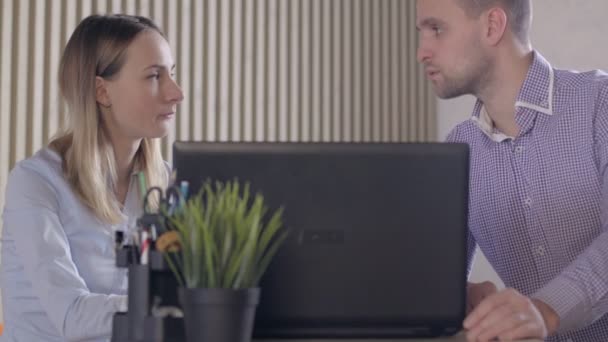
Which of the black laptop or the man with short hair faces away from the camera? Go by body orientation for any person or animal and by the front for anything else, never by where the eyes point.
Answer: the black laptop

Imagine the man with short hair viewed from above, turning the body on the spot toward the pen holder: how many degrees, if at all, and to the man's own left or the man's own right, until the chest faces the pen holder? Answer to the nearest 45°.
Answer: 0° — they already face it

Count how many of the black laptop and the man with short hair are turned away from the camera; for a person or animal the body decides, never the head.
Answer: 1

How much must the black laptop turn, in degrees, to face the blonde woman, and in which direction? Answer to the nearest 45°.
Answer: approximately 45° to its left

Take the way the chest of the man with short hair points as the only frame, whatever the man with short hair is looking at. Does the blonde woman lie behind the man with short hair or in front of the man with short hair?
in front

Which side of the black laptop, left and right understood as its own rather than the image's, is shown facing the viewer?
back

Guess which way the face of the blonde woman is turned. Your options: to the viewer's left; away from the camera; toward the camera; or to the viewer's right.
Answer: to the viewer's right

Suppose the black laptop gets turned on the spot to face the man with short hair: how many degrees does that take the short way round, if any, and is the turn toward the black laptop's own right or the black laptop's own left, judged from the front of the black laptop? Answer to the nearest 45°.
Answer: approximately 45° to the black laptop's own right

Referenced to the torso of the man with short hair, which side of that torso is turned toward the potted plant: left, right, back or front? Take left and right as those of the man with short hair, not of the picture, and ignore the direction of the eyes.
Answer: front
